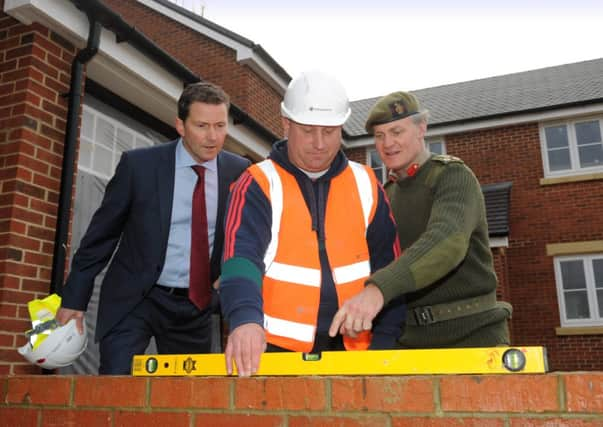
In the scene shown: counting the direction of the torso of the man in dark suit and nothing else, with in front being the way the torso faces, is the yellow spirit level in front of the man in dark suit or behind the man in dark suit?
in front

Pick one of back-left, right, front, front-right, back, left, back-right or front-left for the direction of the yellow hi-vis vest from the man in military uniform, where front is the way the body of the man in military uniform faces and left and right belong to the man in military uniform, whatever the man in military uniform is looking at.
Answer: front-right

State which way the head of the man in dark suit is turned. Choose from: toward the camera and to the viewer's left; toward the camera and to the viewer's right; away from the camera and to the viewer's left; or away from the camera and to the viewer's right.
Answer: toward the camera and to the viewer's right

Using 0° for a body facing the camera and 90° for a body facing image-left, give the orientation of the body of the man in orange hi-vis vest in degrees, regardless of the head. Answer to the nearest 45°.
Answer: approximately 0°

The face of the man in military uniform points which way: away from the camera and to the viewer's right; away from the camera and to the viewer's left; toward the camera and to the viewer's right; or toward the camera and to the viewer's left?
toward the camera and to the viewer's left

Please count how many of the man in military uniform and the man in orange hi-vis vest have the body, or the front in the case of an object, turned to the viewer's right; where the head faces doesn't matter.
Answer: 0

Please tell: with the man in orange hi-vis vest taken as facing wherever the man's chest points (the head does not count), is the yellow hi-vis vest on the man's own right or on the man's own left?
on the man's own right

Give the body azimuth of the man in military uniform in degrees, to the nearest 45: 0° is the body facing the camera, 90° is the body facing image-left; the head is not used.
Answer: approximately 45°

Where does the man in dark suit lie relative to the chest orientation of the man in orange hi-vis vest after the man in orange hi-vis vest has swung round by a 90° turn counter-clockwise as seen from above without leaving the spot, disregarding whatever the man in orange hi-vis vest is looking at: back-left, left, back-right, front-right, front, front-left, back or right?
back-left

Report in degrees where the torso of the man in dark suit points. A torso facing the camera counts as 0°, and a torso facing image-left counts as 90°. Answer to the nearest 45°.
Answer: approximately 315°
